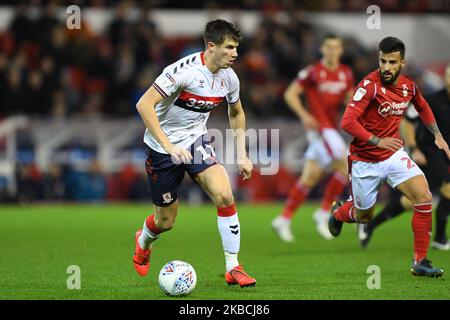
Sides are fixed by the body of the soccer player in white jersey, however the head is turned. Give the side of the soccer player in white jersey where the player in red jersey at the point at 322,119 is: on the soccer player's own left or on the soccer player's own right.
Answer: on the soccer player's own left

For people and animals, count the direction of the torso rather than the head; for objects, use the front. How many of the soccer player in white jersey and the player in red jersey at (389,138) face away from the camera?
0

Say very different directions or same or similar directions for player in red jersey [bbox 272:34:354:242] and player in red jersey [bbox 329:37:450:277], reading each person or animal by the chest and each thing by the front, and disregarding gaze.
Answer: same or similar directions

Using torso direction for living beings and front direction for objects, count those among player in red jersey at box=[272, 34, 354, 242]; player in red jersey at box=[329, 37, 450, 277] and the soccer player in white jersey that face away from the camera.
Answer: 0

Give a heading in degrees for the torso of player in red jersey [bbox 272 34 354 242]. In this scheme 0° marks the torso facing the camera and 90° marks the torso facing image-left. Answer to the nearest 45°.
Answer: approximately 315°

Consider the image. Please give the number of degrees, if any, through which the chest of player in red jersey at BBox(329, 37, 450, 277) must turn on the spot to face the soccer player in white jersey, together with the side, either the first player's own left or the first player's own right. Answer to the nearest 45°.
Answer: approximately 90° to the first player's own right

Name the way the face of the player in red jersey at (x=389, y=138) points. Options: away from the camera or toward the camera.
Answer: toward the camera

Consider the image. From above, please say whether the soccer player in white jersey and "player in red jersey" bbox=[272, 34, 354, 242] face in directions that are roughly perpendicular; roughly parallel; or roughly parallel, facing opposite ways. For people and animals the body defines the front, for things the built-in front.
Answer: roughly parallel
